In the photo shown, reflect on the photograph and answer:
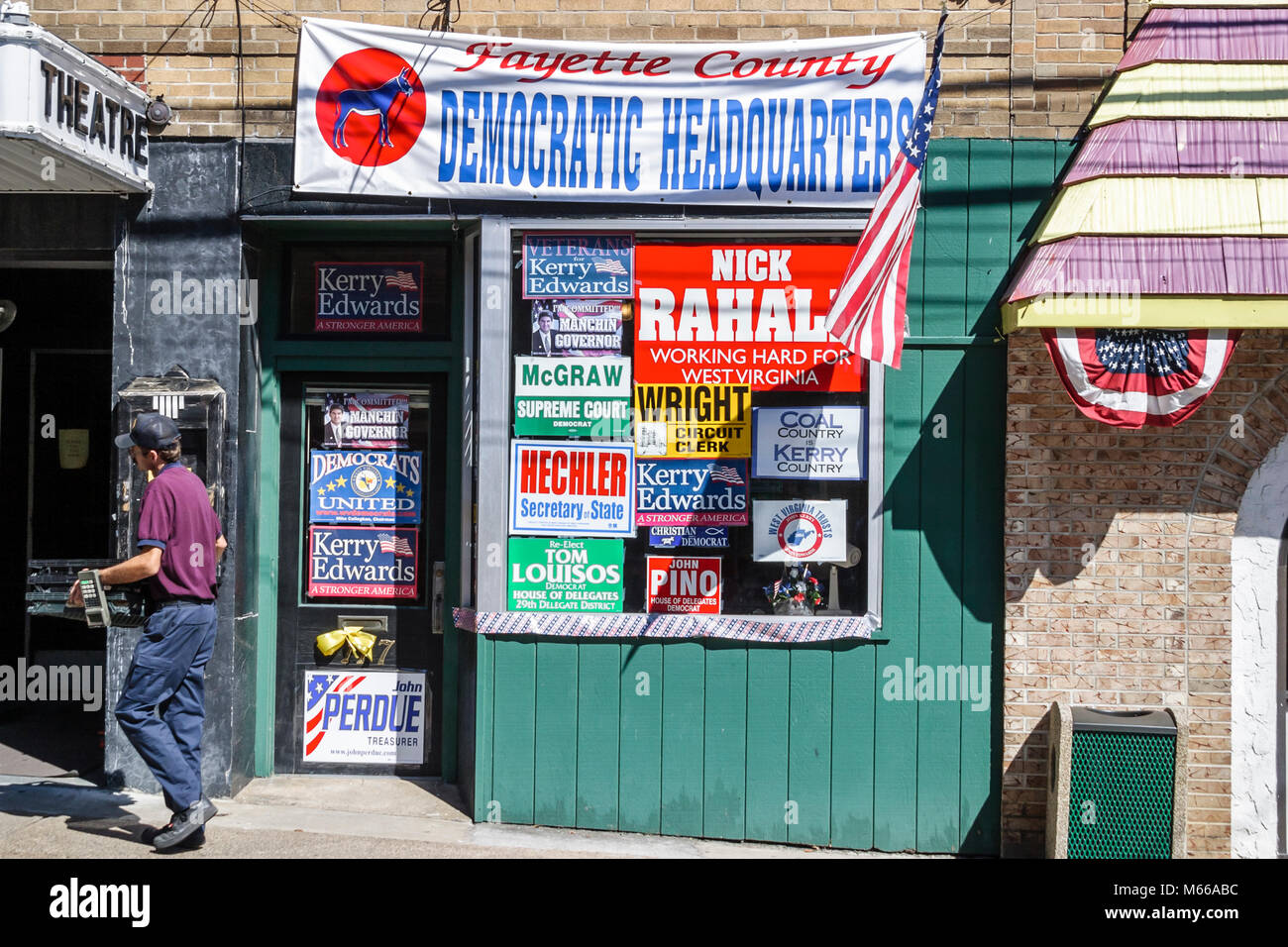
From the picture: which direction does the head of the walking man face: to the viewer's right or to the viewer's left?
to the viewer's left

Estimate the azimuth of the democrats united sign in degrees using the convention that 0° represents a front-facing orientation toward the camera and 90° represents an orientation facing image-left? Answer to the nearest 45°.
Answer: approximately 0°

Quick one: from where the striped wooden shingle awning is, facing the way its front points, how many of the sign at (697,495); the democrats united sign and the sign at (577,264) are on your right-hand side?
3

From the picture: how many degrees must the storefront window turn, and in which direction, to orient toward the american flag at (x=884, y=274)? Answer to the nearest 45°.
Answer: approximately 45° to its left

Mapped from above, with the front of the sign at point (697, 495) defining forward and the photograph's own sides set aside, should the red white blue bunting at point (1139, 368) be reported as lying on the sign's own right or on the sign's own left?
on the sign's own left

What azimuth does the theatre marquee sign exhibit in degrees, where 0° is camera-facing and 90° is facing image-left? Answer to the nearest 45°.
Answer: approximately 315°
